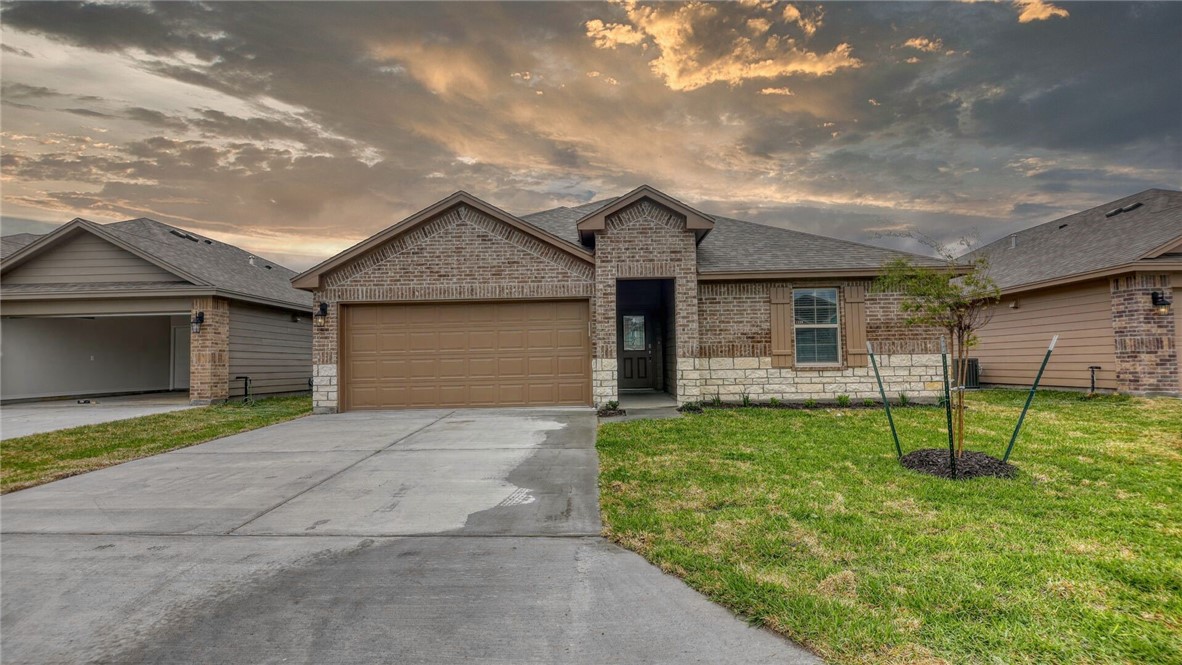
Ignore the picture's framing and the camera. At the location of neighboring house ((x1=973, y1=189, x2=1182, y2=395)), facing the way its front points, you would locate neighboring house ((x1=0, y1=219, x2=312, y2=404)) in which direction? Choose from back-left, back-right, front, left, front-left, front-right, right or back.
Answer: right

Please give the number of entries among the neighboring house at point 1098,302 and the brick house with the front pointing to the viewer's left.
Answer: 0

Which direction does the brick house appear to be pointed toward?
toward the camera

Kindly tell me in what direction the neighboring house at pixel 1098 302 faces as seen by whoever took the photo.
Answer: facing the viewer and to the right of the viewer
